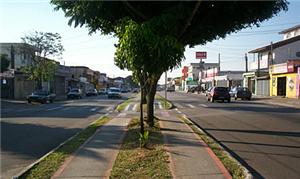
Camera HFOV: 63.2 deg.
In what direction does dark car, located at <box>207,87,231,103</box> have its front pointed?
away from the camera

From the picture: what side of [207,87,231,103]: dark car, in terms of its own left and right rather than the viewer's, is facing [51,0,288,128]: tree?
back
